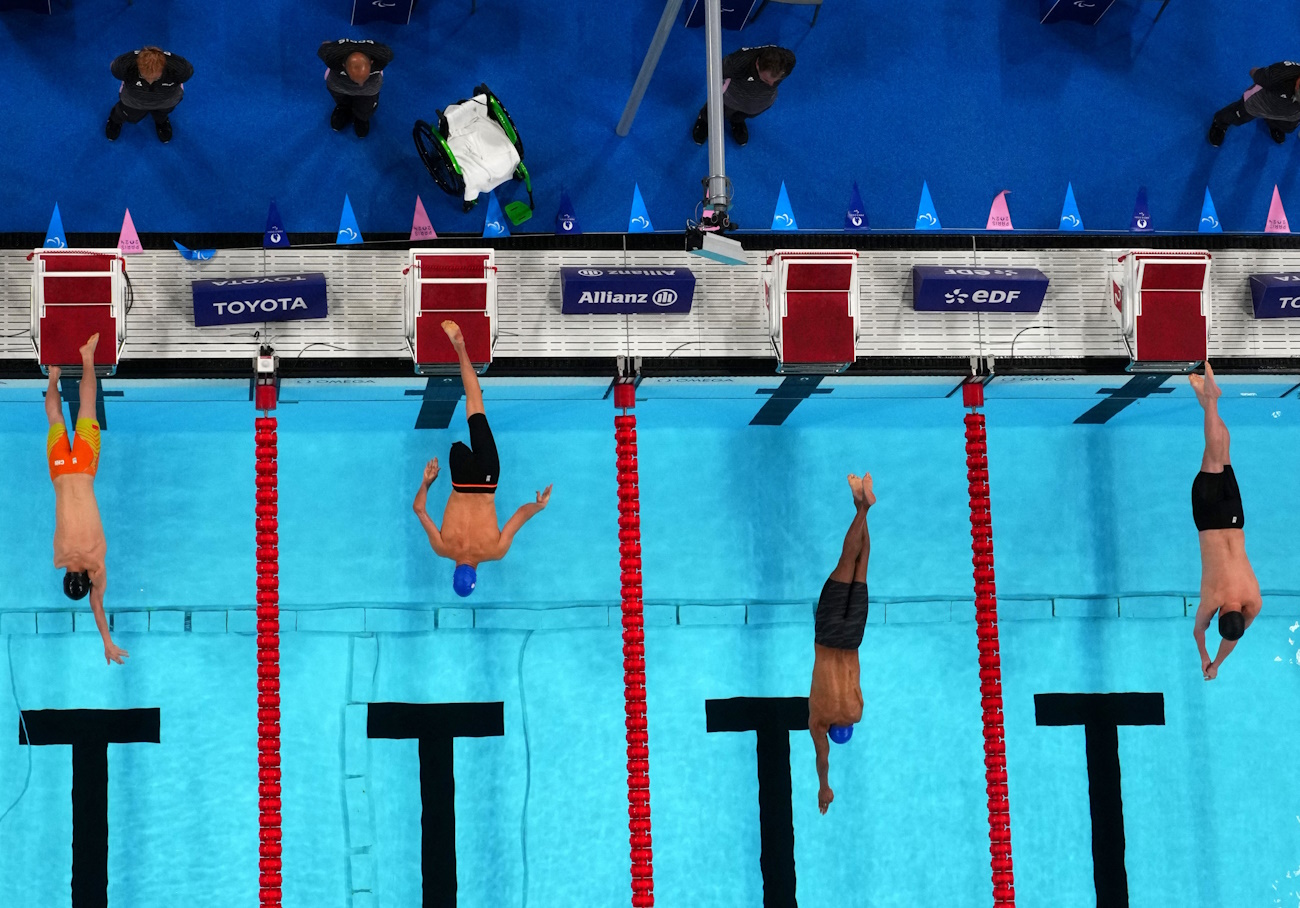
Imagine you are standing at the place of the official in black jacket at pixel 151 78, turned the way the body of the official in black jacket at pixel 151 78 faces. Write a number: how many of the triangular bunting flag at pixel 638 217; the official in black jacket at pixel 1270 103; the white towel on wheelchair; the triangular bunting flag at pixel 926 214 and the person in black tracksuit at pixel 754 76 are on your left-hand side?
5

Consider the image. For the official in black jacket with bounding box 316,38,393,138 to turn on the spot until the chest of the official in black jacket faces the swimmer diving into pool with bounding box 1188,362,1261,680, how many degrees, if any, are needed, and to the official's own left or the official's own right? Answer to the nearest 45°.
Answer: approximately 90° to the official's own left

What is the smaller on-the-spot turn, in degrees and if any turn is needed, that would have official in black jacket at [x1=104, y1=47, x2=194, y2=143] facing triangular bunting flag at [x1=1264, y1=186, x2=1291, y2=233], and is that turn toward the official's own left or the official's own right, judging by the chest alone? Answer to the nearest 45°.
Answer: approximately 90° to the official's own left

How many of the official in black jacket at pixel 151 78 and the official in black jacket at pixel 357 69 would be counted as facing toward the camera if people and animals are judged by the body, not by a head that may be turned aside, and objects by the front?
2

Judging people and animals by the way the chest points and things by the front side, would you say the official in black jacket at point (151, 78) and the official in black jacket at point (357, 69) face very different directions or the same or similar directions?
same or similar directions

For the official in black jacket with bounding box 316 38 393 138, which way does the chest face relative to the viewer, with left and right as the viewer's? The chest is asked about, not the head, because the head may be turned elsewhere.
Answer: facing the viewer

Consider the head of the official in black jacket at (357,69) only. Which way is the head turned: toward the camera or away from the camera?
toward the camera

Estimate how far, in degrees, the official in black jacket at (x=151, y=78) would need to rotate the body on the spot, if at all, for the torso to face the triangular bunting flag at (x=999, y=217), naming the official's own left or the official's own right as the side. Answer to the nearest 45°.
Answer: approximately 90° to the official's own left

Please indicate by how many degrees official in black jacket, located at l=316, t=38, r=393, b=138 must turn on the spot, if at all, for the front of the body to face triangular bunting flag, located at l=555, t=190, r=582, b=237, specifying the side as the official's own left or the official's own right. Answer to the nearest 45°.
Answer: approximately 90° to the official's own left

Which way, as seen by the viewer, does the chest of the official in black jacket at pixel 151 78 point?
toward the camera

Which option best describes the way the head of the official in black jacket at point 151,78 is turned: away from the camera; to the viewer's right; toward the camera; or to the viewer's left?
toward the camera

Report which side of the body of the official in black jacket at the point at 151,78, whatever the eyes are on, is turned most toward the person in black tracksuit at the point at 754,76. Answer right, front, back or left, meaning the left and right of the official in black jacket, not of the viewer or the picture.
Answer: left

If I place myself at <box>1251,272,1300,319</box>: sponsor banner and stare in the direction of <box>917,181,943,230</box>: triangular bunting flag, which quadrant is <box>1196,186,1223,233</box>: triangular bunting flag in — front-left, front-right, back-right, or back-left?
front-right

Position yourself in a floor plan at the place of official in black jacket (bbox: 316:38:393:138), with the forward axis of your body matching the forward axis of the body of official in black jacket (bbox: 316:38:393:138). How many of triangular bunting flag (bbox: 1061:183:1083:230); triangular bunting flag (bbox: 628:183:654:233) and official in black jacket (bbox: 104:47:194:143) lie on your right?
1
